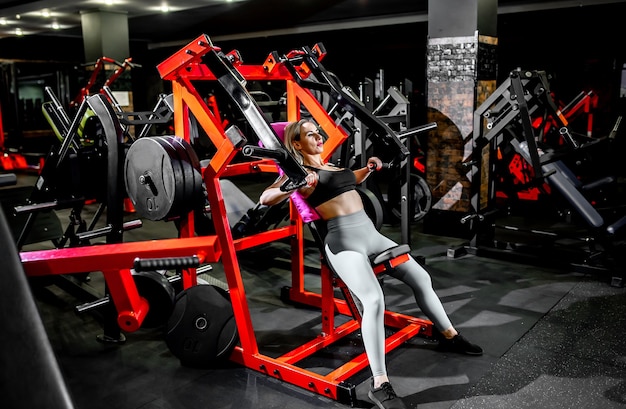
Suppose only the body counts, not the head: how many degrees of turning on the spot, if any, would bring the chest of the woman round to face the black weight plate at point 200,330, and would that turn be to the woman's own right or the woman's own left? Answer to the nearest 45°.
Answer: approximately 135° to the woman's own right

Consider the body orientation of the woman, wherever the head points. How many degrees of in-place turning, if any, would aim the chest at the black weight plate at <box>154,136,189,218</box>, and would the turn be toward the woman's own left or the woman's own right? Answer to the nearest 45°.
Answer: approximately 135° to the woman's own right

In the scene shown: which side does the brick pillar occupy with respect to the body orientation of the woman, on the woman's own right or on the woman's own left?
on the woman's own left

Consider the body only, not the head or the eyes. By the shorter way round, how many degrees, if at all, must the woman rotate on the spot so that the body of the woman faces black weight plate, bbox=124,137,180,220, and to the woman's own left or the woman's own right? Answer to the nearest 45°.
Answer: approximately 135° to the woman's own right

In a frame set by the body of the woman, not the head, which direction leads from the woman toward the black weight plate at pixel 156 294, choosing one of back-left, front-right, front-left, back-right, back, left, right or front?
back-right

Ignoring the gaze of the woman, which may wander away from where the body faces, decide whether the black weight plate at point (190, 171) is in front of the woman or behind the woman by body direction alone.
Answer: behind

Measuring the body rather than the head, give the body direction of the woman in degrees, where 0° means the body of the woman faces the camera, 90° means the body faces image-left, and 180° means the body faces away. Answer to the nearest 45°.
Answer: approximately 315°
